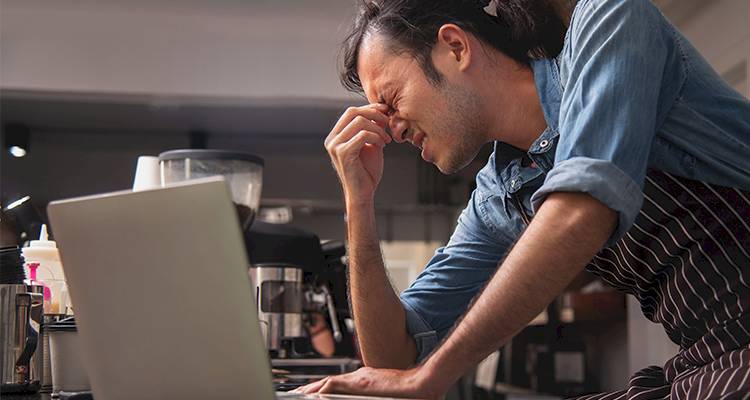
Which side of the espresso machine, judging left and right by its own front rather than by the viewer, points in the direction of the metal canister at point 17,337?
right

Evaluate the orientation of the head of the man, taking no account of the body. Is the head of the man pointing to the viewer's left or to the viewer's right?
to the viewer's left
